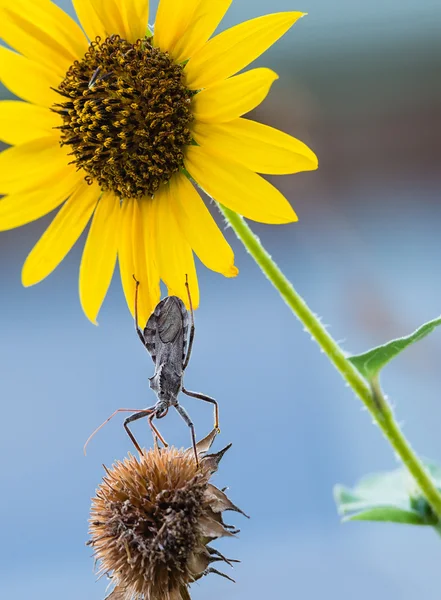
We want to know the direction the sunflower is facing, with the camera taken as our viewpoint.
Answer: facing the viewer
